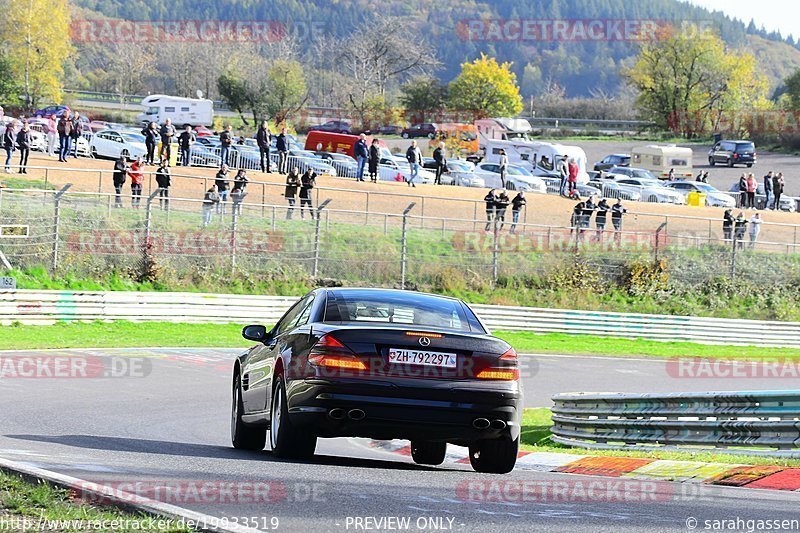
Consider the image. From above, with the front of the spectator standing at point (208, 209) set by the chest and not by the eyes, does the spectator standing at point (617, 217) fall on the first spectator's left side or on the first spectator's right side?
on the first spectator's left side

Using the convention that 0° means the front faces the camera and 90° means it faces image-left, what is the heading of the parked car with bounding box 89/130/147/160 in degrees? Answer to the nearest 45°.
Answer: approximately 315°

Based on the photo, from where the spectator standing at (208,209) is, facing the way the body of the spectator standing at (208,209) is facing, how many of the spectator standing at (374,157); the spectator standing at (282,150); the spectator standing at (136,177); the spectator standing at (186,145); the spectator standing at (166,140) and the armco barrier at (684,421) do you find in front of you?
1

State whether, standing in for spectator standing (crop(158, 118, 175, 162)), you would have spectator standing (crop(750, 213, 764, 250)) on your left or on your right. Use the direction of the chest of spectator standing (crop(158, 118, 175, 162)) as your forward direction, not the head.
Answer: on your left

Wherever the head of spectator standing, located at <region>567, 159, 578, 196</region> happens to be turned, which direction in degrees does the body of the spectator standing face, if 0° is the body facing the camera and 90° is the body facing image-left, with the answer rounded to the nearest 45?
approximately 45°

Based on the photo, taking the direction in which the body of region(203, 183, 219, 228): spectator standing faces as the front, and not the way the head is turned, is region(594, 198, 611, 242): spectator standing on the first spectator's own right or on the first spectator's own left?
on the first spectator's own left

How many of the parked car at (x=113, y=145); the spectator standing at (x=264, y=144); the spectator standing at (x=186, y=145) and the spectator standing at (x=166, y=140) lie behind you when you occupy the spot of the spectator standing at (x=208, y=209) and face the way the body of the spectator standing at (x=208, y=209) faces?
4

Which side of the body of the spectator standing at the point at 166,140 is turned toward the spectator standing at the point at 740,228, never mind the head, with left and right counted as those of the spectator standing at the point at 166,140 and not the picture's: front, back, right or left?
left

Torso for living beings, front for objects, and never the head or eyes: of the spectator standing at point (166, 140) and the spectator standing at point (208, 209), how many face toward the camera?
2

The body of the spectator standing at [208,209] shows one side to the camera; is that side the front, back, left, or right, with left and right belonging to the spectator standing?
front
